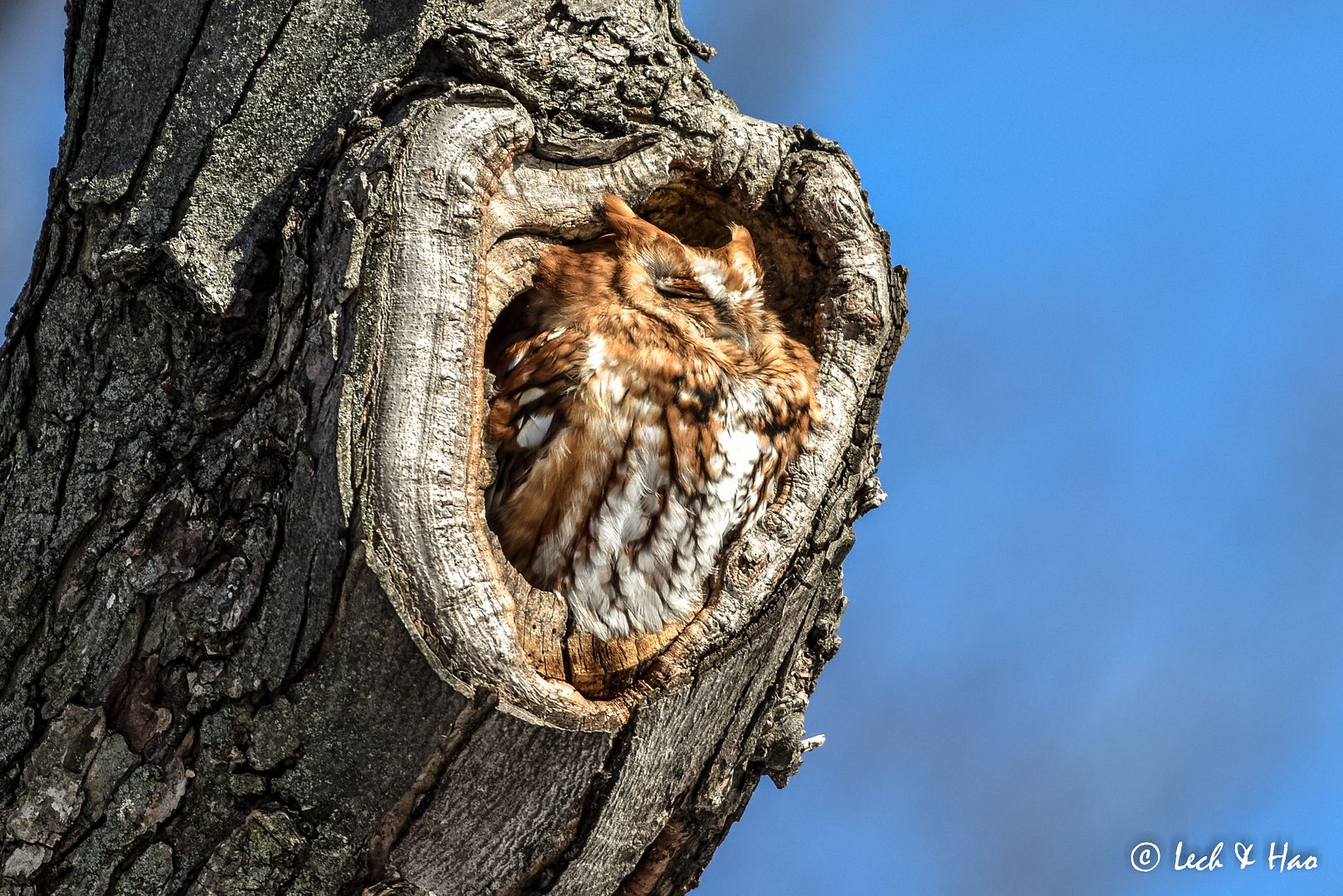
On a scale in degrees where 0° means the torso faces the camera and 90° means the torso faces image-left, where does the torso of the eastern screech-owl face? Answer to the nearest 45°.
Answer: approximately 315°
